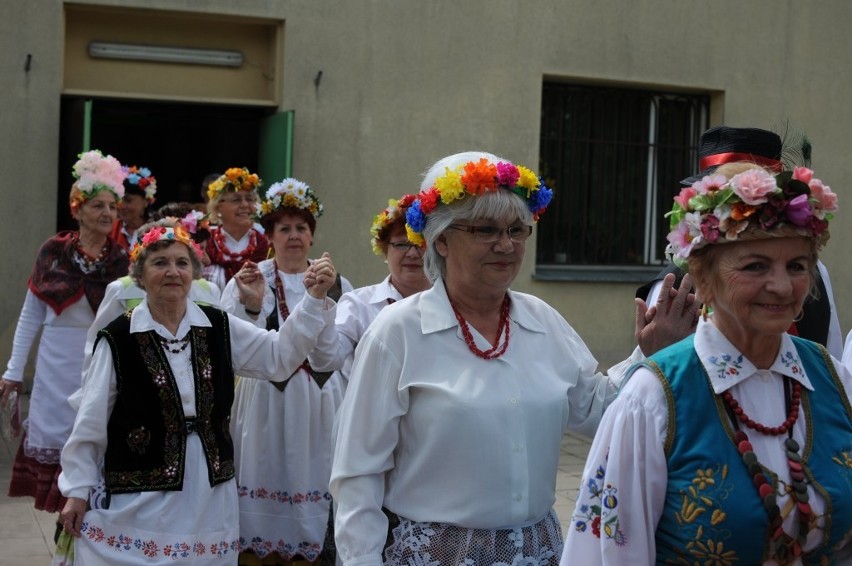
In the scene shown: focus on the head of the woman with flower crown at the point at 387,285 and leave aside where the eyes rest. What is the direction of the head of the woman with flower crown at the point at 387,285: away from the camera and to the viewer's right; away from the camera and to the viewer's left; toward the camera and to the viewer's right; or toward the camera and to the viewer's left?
toward the camera and to the viewer's right

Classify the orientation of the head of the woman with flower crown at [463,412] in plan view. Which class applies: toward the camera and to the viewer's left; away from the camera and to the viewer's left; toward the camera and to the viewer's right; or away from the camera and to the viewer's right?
toward the camera and to the viewer's right

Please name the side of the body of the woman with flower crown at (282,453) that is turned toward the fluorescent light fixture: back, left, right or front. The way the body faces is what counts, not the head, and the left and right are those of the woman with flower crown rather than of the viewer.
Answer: back

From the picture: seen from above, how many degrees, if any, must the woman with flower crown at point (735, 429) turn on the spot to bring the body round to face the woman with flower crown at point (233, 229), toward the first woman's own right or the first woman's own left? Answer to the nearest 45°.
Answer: approximately 180°

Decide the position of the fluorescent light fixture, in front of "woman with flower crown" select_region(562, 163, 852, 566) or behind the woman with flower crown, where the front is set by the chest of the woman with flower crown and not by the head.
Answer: behind

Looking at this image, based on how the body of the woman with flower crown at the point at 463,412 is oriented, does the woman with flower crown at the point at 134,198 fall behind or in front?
behind

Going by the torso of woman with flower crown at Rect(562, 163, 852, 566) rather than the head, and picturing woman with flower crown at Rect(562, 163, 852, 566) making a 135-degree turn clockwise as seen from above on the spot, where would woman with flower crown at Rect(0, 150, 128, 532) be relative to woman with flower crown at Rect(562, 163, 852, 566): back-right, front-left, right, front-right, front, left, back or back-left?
front-right
